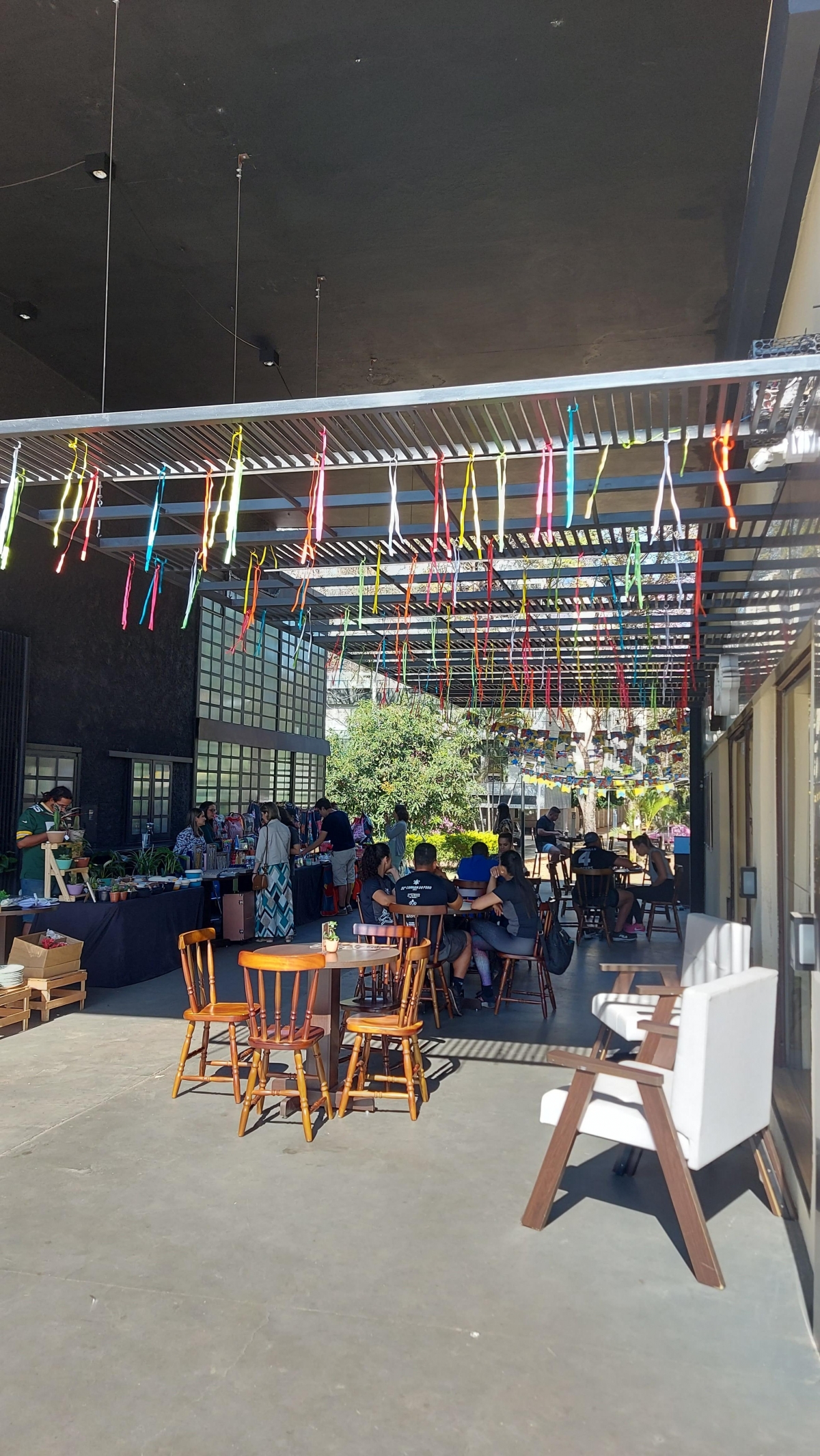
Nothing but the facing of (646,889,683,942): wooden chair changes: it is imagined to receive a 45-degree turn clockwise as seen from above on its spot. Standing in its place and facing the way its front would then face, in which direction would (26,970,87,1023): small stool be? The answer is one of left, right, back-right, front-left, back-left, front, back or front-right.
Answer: left

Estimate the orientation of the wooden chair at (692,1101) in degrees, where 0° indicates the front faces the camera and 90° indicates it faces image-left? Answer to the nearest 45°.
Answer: approximately 135°

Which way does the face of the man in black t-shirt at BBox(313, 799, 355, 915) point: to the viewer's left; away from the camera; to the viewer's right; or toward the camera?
to the viewer's left

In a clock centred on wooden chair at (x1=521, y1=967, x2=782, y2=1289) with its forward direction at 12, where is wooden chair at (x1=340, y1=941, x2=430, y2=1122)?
wooden chair at (x1=340, y1=941, x2=430, y2=1122) is roughly at 12 o'clock from wooden chair at (x1=521, y1=967, x2=782, y2=1289).

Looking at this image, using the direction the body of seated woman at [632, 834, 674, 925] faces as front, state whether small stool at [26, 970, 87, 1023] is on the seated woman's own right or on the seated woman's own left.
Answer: on the seated woman's own left

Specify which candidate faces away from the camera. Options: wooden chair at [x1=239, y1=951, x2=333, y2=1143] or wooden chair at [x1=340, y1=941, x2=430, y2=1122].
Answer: wooden chair at [x1=239, y1=951, x2=333, y2=1143]

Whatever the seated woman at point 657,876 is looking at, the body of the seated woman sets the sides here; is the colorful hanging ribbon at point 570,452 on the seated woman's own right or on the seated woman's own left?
on the seated woman's own left

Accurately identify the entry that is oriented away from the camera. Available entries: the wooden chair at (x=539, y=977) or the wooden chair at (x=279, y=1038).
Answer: the wooden chair at (x=279, y=1038)

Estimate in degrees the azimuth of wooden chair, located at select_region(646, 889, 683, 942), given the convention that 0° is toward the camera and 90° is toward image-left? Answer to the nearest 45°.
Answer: approximately 90°

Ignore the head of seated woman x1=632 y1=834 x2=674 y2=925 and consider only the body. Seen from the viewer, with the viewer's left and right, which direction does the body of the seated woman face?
facing to the left of the viewer

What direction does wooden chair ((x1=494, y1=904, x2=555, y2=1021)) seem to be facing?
to the viewer's left

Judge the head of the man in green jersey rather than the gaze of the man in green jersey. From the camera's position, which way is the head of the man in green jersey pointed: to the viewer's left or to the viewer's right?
to the viewer's right

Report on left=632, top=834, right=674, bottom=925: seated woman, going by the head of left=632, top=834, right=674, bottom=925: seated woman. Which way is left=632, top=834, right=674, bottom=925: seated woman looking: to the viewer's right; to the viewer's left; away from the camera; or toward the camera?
to the viewer's left
